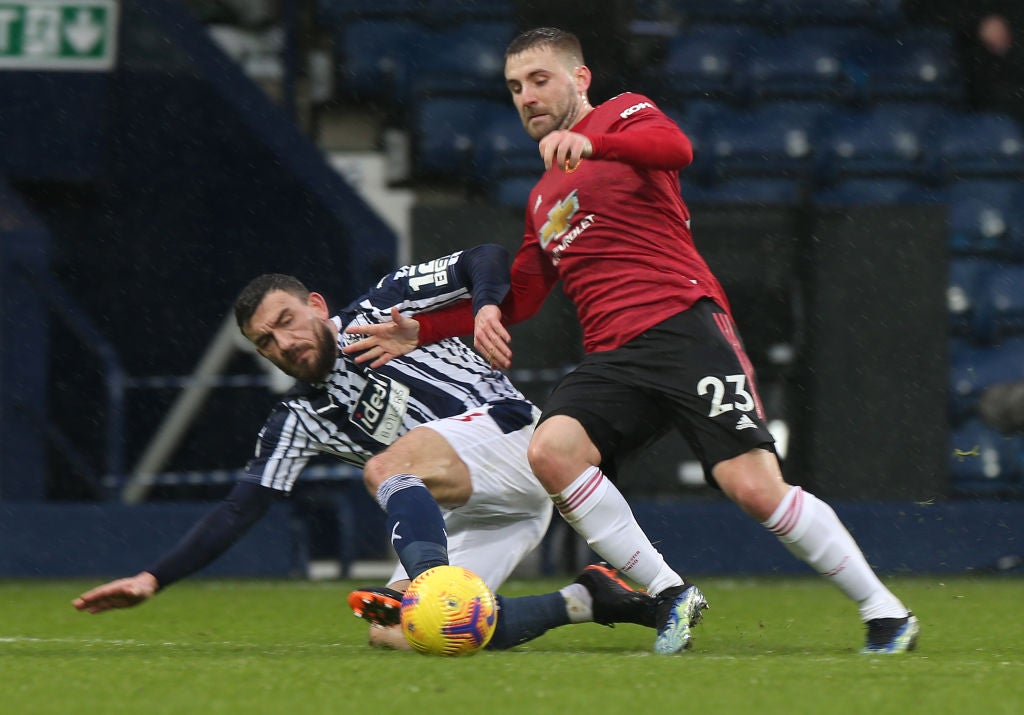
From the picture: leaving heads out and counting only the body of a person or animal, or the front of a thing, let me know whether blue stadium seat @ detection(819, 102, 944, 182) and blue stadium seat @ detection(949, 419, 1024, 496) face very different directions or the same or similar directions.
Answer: same or similar directions

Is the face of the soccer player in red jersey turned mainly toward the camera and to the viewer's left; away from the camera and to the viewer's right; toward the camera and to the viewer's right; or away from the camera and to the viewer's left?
toward the camera and to the viewer's left

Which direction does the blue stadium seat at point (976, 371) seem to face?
toward the camera

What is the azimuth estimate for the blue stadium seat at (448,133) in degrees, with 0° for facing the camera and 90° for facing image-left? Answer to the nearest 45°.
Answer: approximately 0°

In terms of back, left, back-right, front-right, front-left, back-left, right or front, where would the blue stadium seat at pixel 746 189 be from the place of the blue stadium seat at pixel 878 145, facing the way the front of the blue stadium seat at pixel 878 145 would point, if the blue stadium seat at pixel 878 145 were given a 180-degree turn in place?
back-left

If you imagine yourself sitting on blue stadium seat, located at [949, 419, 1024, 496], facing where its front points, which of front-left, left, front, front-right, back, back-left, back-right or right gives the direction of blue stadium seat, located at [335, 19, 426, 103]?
right

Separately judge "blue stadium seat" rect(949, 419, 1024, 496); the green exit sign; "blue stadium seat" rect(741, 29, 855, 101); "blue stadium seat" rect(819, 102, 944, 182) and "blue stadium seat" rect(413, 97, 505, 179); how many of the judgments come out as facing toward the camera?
5

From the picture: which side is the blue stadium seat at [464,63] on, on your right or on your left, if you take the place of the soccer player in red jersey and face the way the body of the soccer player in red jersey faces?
on your right

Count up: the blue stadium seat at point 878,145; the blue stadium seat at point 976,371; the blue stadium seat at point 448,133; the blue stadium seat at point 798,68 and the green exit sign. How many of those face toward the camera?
5

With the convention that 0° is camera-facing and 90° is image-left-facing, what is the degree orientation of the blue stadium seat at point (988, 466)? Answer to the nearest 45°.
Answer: approximately 0°

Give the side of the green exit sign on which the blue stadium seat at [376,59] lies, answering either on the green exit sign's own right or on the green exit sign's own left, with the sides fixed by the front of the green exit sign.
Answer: on the green exit sign's own left

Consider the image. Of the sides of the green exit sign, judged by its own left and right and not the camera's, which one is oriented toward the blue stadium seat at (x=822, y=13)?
left

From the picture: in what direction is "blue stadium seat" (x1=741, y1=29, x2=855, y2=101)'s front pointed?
toward the camera
